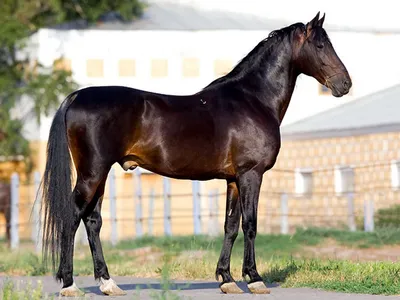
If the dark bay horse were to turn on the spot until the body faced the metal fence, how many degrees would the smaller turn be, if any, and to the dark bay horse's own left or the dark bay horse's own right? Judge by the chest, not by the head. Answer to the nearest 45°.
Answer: approximately 90° to the dark bay horse's own left

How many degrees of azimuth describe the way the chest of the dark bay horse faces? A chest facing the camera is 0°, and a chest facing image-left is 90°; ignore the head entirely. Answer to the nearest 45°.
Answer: approximately 270°

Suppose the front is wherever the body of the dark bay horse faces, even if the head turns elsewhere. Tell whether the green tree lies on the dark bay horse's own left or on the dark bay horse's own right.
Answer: on the dark bay horse's own left
